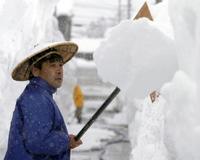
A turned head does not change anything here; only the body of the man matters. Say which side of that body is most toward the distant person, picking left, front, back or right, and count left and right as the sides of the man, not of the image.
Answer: left

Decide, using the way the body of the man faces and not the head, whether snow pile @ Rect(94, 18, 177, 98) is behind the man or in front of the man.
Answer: in front

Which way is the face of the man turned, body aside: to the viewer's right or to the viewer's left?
to the viewer's right

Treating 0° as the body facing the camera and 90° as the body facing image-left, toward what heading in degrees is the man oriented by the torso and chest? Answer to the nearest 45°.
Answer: approximately 270°

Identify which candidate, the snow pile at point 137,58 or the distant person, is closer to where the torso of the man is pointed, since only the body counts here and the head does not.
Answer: the snow pile
